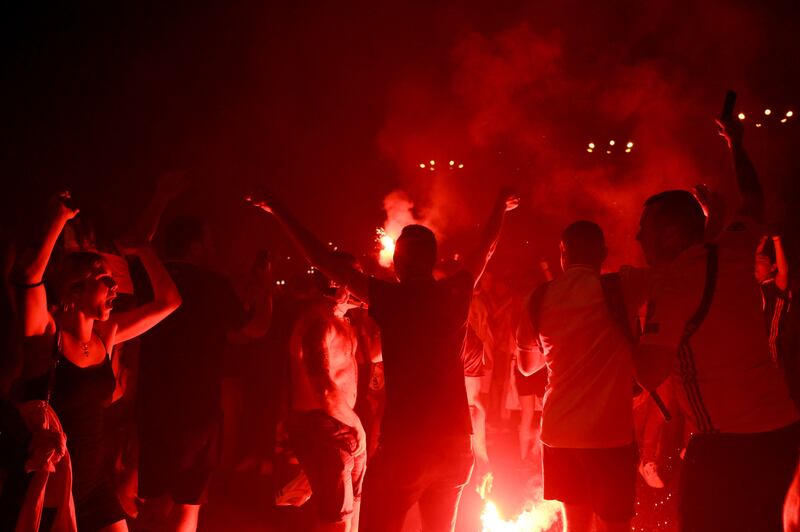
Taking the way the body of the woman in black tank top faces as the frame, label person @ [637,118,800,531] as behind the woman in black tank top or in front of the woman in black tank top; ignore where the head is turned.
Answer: in front

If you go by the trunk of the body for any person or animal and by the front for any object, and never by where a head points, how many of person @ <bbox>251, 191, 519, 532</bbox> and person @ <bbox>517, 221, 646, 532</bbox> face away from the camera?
2

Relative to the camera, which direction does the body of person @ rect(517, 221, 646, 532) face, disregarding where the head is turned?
away from the camera

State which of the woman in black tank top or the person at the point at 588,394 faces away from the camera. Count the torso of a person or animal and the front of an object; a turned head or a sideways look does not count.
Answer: the person

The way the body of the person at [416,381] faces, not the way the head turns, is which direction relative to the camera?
away from the camera

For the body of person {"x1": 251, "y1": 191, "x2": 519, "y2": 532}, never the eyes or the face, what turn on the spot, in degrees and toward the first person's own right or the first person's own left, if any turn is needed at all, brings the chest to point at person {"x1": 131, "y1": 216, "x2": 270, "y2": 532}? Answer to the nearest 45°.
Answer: approximately 45° to the first person's own left

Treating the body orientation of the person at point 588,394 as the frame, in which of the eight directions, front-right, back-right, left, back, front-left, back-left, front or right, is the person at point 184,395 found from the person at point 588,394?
left

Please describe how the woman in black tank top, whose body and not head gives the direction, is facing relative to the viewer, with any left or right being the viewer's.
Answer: facing the viewer and to the right of the viewer

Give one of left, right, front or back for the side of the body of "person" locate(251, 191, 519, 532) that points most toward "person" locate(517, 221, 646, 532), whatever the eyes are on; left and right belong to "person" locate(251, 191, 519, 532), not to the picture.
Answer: right

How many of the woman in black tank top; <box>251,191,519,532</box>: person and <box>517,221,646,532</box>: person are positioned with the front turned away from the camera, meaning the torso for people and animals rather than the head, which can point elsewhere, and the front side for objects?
2

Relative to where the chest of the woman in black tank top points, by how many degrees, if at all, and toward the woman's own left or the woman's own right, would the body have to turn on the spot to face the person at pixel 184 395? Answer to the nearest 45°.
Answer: approximately 90° to the woman's own left

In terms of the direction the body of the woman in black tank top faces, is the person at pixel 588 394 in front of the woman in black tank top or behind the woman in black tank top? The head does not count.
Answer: in front

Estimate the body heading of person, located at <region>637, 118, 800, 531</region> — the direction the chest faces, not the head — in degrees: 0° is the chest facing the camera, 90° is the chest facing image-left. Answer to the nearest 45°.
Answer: approximately 135°

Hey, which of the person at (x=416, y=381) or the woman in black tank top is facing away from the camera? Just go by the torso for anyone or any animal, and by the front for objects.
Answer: the person

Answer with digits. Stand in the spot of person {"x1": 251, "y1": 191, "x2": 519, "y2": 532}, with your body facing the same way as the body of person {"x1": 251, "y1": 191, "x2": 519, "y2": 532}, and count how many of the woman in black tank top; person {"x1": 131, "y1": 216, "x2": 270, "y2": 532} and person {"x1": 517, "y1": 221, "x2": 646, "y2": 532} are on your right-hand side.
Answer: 1
